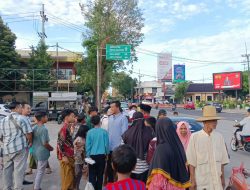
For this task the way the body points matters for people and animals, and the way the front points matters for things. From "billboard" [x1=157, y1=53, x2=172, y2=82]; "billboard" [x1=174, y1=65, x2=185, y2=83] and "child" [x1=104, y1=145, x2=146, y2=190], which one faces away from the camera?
the child

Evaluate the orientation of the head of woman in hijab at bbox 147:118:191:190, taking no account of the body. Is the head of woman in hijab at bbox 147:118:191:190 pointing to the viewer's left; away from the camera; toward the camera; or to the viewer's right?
away from the camera

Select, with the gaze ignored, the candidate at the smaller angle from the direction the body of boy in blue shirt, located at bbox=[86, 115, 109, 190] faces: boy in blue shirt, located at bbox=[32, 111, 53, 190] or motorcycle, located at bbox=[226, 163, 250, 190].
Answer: the boy in blue shirt

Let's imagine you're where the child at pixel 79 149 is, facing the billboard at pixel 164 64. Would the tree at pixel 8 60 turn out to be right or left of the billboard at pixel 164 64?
left

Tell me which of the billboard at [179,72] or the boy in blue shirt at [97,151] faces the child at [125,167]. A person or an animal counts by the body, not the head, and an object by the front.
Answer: the billboard

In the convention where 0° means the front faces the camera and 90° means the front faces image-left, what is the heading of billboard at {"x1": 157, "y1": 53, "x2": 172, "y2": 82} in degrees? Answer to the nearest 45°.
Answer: approximately 0°

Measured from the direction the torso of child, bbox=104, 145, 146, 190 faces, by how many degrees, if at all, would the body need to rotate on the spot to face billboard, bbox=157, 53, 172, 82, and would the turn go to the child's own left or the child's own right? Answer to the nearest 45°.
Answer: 0° — they already face it

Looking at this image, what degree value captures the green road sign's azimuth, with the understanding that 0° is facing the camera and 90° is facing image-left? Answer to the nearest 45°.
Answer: approximately 0°

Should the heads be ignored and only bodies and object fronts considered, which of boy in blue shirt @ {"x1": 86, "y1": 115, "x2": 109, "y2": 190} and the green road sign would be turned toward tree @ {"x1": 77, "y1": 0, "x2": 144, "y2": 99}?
the boy in blue shirt

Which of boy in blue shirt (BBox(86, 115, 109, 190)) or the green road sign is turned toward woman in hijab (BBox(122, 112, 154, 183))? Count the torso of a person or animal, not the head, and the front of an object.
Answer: the green road sign

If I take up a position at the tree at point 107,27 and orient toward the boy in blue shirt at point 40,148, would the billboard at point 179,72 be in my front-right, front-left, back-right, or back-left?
back-left

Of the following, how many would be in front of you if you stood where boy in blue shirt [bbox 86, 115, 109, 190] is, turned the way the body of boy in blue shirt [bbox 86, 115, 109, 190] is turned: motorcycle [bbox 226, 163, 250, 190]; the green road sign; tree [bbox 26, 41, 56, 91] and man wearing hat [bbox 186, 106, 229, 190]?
2

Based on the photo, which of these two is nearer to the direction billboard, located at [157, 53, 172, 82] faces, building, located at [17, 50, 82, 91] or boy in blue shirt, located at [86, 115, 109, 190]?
the boy in blue shirt

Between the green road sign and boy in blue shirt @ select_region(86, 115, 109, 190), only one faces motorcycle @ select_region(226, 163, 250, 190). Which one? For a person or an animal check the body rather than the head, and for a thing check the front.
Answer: the green road sign

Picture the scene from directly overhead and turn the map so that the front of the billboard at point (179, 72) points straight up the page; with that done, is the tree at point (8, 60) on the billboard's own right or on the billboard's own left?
on the billboard's own right

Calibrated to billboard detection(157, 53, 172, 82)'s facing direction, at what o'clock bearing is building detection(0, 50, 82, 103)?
The building is roughly at 2 o'clock from the billboard.

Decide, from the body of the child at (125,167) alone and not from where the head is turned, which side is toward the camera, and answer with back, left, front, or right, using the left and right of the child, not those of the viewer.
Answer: back
